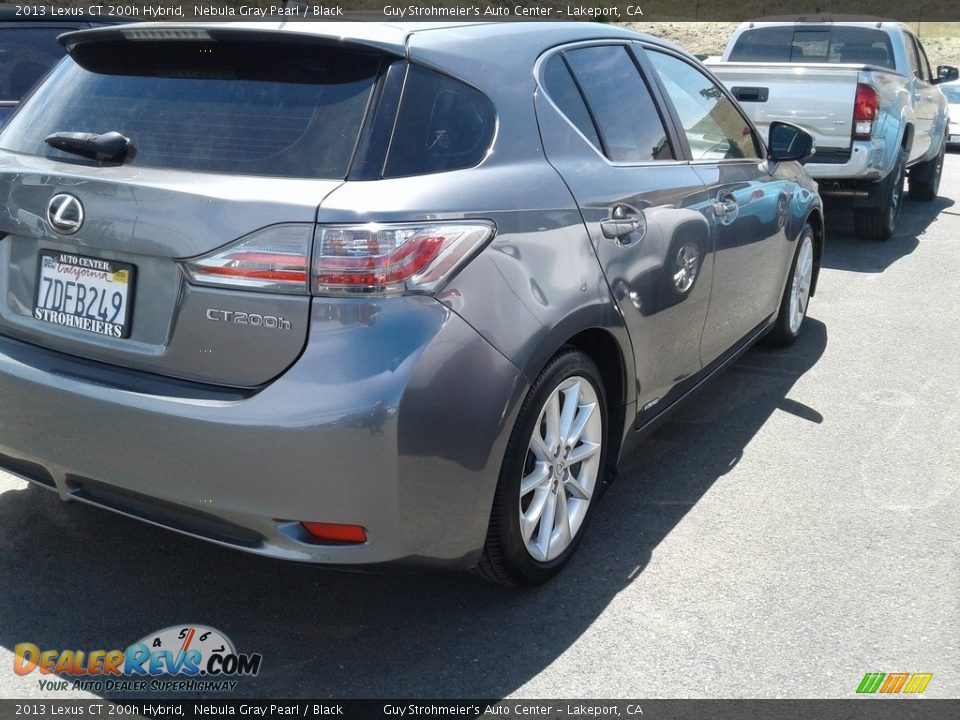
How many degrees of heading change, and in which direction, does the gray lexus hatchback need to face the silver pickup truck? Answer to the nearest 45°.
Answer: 0° — it already faces it

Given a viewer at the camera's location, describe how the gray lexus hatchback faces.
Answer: facing away from the viewer and to the right of the viewer
